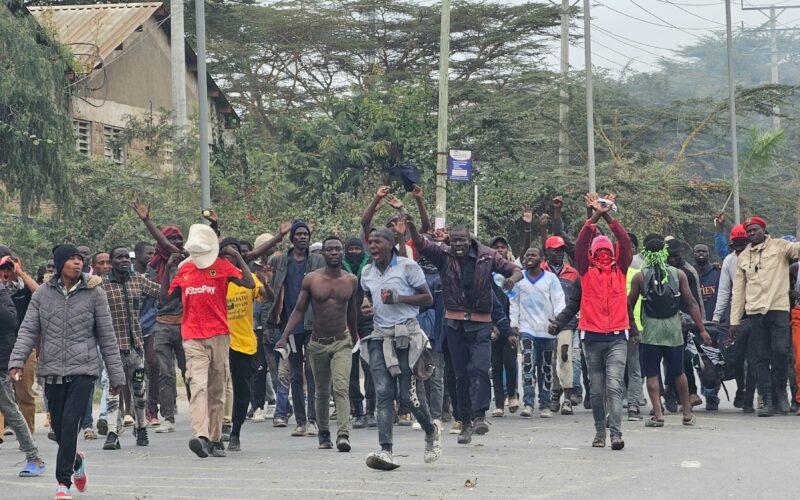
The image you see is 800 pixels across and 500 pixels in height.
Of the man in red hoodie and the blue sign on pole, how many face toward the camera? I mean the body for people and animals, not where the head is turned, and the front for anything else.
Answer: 2

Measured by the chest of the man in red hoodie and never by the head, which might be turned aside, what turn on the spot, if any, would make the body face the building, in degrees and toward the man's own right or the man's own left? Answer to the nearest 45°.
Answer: approximately 135° to the man's own right

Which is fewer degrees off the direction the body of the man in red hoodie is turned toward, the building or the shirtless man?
the shirtless man

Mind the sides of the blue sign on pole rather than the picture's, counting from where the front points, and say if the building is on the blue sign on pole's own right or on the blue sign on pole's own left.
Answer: on the blue sign on pole's own right

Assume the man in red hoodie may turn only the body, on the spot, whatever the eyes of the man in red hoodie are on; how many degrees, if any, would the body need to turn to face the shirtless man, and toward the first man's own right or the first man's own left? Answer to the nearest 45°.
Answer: approximately 90° to the first man's own right

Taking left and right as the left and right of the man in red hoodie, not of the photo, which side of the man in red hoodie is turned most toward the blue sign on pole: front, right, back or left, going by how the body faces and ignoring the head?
back

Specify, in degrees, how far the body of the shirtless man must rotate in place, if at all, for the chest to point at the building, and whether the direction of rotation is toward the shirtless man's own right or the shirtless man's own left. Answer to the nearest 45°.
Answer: approximately 180°

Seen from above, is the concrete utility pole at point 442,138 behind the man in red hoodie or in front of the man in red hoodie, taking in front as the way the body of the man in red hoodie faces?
behind
